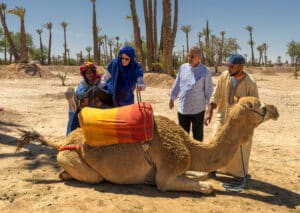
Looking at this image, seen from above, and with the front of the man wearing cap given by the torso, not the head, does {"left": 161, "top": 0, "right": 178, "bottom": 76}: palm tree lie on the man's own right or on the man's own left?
on the man's own right

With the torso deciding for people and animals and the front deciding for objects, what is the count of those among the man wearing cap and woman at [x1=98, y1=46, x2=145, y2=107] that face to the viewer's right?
0

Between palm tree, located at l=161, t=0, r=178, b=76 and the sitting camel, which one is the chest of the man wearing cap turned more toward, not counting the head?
the sitting camel

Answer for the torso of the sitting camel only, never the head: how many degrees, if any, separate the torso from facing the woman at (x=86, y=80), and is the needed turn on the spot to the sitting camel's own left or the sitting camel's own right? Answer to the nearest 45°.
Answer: approximately 135° to the sitting camel's own left

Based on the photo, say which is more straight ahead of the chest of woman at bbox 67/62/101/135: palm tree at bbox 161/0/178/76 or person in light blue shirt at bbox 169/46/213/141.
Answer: the person in light blue shirt

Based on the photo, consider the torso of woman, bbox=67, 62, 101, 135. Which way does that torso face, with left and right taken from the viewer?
facing the viewer and to the right of the viewer

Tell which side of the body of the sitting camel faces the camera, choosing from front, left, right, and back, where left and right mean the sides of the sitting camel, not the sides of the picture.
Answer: right

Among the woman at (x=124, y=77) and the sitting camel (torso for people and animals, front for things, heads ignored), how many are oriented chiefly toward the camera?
1

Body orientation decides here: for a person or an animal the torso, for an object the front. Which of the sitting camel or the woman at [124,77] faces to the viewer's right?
the sitting camel

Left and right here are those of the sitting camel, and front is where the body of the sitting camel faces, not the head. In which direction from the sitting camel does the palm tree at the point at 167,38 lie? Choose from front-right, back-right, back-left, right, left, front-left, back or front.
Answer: left

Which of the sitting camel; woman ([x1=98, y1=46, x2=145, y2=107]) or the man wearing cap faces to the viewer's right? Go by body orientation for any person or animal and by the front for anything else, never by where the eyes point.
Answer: the sitting camel

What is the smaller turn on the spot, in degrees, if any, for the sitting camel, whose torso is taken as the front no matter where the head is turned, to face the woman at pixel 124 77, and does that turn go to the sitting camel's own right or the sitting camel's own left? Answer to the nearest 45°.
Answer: approximately 135° to the sitting camel's own left

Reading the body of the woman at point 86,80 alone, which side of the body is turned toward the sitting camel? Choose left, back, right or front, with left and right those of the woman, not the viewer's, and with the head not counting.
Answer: front

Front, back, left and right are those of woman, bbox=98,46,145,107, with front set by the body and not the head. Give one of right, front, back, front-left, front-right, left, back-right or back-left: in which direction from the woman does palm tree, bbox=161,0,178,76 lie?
back
